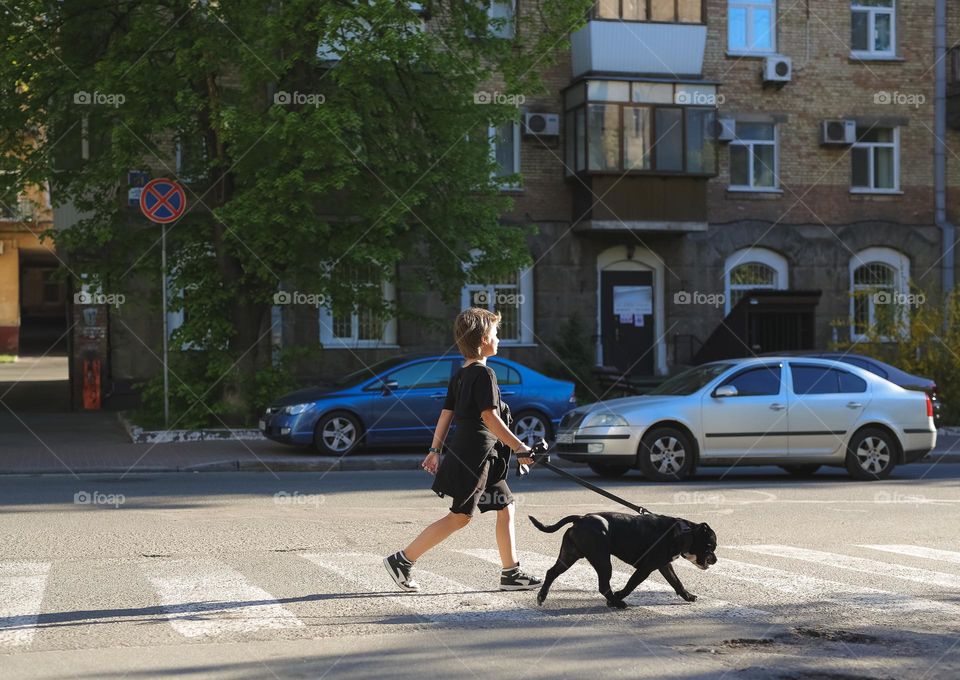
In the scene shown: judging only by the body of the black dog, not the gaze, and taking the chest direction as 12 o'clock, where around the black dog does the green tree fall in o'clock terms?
The green tree is roughly at 8 o'clock from the black dog.

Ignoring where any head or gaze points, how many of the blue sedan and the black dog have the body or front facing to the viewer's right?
1

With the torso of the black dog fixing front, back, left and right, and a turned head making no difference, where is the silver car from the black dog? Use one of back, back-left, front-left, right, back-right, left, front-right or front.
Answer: left

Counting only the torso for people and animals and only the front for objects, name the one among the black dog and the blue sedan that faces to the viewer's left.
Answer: the blue sedan

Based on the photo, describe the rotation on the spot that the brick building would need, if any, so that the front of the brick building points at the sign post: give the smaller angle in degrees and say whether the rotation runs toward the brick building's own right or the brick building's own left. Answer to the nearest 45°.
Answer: approximately 45° to the brick building's own right

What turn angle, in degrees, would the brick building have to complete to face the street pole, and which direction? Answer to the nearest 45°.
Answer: approximately 45° to its right

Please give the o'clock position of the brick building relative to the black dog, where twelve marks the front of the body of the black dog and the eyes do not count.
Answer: The brick building is roughly at 9 o'clock from the black dog.

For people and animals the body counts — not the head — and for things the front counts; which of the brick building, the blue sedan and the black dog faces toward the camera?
the brick building

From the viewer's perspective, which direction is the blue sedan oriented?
to the viewer's left

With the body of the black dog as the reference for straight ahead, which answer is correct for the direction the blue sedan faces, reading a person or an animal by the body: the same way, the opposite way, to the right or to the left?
the opposite way

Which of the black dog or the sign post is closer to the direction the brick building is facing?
the black dog

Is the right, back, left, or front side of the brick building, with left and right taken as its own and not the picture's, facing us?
front

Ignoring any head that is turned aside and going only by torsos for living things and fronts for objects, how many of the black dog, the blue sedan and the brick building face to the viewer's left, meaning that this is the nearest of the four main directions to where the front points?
1

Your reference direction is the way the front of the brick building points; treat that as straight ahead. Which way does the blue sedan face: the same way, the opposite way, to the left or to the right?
to the right

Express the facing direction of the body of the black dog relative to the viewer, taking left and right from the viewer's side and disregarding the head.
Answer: facing to the right of the viewer
